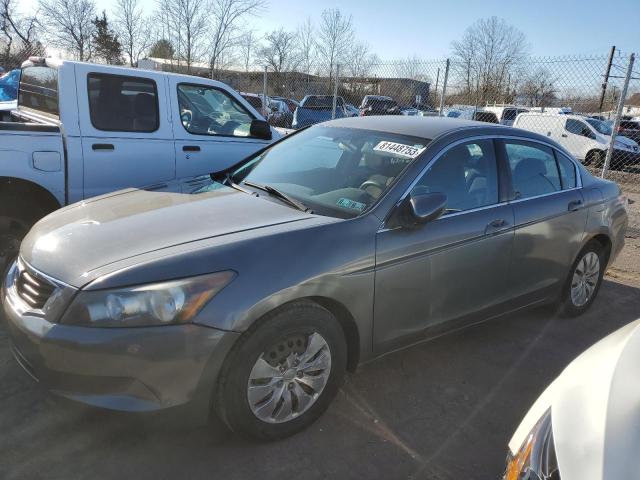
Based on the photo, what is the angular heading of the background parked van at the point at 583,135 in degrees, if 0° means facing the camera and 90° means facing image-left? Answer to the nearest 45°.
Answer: approximately 315°

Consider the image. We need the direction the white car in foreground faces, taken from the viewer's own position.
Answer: facing the viewer and to the left of the viewer

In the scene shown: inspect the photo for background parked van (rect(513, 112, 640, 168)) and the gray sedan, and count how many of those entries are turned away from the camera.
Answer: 0

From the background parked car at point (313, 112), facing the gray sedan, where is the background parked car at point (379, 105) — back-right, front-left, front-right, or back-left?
back-left

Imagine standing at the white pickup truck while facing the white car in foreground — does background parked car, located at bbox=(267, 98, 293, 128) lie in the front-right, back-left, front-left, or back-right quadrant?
back-left

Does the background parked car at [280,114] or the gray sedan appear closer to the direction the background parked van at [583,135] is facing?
the gray sedan

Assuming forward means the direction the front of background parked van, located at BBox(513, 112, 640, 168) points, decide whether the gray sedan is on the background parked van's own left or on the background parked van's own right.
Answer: on the background parked van's own right

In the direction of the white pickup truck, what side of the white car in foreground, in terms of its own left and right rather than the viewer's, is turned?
right

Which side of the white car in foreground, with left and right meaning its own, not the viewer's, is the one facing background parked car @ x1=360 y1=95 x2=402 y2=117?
right

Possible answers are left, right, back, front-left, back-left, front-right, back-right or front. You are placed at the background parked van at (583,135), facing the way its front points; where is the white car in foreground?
front-right
